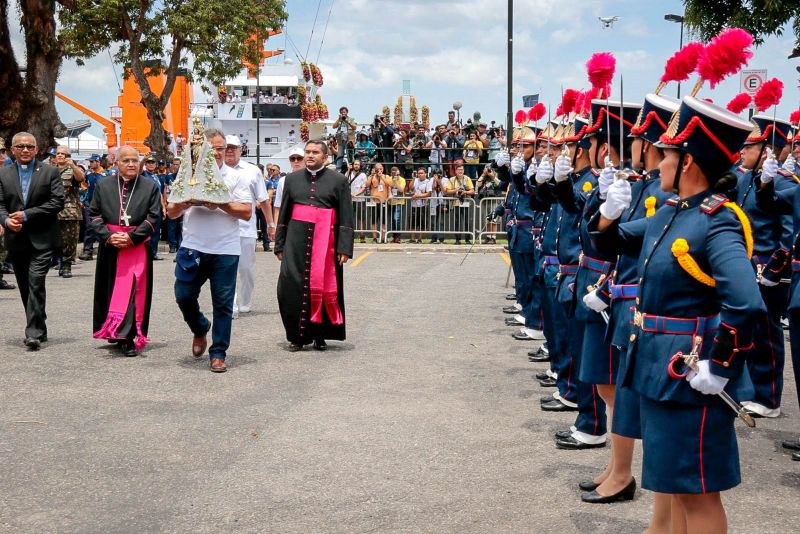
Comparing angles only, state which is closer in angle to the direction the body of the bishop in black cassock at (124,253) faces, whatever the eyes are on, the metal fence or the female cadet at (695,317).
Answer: the female cadet

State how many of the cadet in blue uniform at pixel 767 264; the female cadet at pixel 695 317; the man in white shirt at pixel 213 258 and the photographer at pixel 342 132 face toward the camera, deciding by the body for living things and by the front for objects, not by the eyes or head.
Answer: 2

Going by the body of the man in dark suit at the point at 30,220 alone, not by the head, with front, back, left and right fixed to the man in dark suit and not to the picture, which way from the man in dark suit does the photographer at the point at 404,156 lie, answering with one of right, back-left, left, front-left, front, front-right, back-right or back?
back-left

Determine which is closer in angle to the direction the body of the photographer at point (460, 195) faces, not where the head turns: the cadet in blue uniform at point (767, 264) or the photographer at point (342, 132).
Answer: the cadet in blue uniform

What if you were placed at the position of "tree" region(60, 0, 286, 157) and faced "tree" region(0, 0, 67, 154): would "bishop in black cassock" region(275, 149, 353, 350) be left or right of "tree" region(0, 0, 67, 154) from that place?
left

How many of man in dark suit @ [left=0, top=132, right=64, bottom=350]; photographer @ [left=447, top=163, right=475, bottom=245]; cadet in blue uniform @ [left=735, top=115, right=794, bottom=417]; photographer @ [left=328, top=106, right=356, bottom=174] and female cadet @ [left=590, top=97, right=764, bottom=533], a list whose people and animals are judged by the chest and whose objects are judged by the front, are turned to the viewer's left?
2

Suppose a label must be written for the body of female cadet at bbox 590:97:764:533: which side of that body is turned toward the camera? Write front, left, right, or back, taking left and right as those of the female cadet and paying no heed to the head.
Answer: left

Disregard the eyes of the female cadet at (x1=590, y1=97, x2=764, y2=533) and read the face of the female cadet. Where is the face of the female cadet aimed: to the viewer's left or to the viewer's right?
to the viewer's left

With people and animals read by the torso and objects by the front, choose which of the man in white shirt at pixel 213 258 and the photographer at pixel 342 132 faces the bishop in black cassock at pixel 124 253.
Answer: the photographer

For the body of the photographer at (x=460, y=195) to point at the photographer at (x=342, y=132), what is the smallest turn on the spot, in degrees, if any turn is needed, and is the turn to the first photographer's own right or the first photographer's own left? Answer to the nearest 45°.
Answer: approximately 135° to the first photographer's own right

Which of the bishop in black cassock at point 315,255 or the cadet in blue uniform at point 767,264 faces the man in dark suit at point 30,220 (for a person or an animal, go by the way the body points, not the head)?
the cadet in blue uniform

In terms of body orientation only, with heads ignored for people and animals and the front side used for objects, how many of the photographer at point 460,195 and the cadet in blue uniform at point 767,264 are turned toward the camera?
1

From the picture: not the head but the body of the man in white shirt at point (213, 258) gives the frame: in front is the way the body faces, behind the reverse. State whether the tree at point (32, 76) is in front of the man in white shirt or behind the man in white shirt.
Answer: behind

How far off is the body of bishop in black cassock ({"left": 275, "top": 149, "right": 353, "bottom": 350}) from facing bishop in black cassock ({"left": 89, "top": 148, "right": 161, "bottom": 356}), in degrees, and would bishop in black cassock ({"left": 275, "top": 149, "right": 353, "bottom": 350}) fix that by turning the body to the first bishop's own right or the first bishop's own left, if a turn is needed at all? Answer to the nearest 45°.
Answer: approximately 90° to the first bishop's own right
